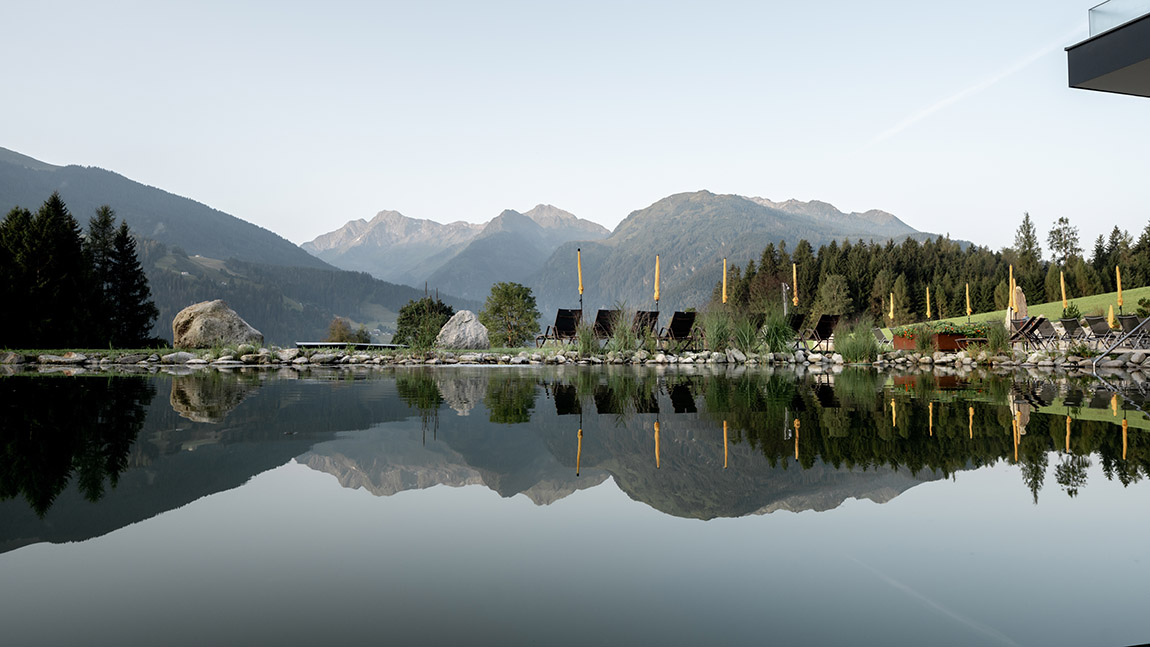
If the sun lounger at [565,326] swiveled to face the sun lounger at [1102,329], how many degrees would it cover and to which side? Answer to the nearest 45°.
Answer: approximately 135° to its left

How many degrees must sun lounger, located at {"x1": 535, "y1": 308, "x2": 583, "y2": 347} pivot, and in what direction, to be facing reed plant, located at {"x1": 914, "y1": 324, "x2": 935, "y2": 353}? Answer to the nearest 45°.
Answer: approximately 135° to its left

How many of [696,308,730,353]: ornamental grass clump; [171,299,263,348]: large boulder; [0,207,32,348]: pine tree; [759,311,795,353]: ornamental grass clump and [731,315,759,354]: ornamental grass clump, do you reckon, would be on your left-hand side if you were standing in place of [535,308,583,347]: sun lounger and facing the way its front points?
3

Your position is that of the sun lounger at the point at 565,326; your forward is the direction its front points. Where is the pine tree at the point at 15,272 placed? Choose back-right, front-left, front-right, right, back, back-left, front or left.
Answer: front-right

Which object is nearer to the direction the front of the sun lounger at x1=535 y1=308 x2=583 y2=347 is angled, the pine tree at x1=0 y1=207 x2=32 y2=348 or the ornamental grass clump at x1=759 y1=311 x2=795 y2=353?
the pine tree

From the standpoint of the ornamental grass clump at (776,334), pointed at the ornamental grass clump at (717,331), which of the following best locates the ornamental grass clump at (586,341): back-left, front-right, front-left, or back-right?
front-left

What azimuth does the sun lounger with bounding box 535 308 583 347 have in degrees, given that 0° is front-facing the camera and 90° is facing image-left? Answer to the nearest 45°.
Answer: approximately 45°

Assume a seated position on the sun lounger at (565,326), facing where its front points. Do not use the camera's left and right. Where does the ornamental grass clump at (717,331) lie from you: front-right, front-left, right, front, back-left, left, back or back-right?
left
